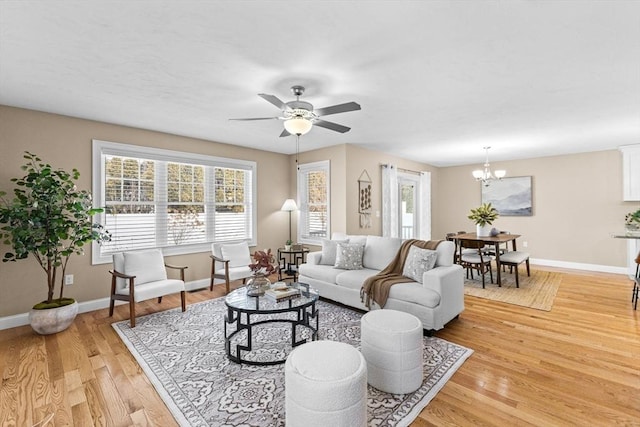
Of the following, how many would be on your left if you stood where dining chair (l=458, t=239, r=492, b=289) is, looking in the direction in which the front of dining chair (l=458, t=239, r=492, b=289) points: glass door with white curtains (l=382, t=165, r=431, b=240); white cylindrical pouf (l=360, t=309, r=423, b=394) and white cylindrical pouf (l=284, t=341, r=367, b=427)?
1

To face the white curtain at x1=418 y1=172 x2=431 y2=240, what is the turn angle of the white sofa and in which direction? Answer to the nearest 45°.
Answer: approximately 135° to its right

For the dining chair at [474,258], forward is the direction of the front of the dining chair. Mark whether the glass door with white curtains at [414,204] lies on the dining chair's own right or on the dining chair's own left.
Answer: on the dining chair's own left

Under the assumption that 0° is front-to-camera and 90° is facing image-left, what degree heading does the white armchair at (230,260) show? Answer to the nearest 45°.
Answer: approximately 315°

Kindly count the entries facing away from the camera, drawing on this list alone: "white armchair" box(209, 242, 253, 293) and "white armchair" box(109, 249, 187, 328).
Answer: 0

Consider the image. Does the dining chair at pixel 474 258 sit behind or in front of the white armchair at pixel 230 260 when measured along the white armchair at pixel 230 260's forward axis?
in front

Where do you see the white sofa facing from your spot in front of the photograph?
facing the viewer and to the left of the viewer

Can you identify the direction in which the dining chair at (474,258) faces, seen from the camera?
facing away from the viewer and to the right of the viewer

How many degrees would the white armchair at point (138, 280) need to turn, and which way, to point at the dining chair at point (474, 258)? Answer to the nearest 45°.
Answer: approximately 45° to its left

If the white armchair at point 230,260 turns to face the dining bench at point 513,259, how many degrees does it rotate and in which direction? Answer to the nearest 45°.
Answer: approximately 45° to its left

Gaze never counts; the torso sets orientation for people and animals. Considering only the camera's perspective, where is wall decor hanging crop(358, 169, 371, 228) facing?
facing the viewer and to the right of the viewer

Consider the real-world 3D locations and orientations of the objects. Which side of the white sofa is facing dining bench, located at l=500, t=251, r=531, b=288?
back
